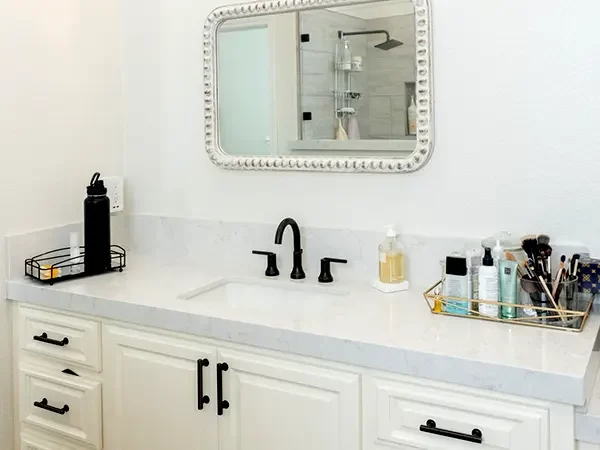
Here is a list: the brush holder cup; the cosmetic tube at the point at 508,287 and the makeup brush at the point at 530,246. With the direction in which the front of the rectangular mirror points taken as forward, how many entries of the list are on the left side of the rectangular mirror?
3

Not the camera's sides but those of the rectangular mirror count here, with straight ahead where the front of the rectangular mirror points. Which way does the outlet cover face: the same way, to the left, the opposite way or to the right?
to the left

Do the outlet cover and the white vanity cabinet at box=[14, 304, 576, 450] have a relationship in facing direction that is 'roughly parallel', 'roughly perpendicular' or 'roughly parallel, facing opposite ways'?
roughly perpendicular

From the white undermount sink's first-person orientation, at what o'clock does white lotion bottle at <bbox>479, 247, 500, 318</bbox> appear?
The white lotion bottle is roughly at 9 o'clock from the white undermount sink.

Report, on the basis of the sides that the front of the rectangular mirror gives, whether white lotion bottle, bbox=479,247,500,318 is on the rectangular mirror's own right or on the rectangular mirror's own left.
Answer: on the rectangular mirror's own left

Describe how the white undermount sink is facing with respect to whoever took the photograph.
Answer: facing the viewer and to the left of the viewer

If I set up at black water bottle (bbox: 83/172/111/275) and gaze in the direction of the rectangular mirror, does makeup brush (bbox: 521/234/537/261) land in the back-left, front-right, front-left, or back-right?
front-right

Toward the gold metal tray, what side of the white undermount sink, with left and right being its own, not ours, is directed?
left
